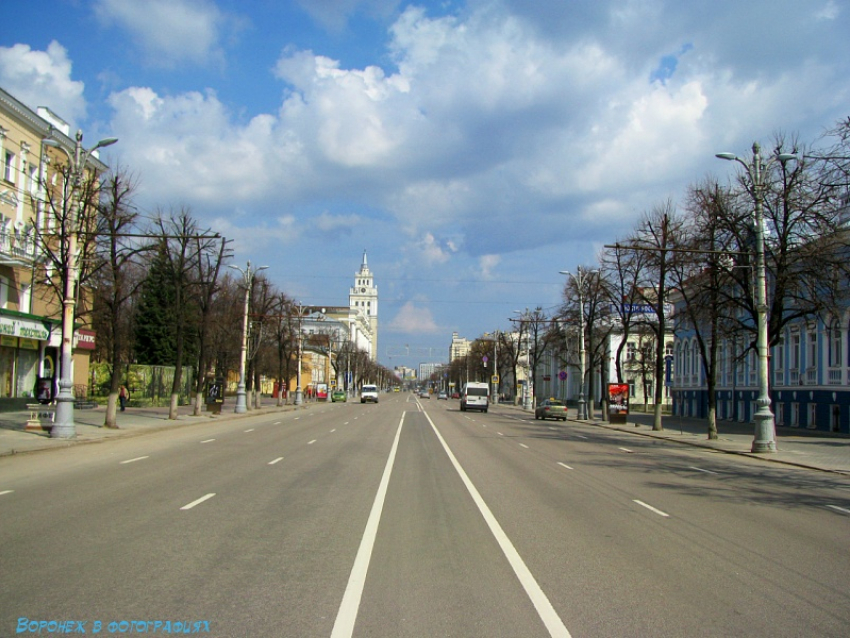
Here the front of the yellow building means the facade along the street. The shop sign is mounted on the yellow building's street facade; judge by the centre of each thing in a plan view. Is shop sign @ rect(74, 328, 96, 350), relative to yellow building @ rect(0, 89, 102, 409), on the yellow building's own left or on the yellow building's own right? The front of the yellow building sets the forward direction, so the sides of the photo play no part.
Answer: on the yellow building's own left

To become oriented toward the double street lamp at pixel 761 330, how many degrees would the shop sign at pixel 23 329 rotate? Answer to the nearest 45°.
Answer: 0° — it already faces it

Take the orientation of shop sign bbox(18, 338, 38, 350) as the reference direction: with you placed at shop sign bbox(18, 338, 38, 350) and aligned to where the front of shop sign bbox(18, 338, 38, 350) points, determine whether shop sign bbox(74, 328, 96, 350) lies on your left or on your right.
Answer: on your left

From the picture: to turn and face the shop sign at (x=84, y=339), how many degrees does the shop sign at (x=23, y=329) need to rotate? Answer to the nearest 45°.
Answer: approximately 90° to its left

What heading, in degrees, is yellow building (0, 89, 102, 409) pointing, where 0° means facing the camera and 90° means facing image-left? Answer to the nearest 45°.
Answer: approximately 315°
